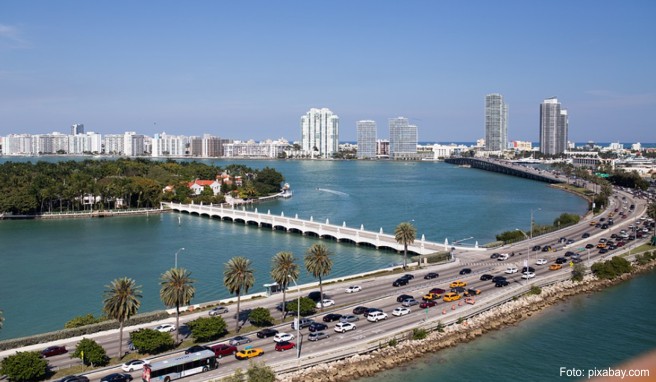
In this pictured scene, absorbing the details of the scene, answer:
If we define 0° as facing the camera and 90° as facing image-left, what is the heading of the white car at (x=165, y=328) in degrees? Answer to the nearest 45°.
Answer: approximately 45°

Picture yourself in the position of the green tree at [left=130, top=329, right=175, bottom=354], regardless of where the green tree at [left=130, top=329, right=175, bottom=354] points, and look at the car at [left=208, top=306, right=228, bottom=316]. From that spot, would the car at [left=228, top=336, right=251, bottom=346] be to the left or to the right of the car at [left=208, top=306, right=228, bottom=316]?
right

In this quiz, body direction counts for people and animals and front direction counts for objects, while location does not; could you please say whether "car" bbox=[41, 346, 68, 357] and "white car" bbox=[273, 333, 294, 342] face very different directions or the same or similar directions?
very different directions

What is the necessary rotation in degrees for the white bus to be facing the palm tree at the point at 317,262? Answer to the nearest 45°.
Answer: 0° — it already faces it

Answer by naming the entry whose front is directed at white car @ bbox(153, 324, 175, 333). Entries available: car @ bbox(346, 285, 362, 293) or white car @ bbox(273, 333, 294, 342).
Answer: the car

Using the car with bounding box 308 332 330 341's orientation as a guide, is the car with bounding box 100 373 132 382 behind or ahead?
behind

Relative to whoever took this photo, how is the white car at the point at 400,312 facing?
facing away from the viewer and to the right of the viewer

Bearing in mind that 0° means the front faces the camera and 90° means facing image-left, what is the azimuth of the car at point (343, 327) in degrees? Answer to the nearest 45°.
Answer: approximately 225°

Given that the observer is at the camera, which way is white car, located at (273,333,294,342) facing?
facing away from the viewer and to the right of the viewer
